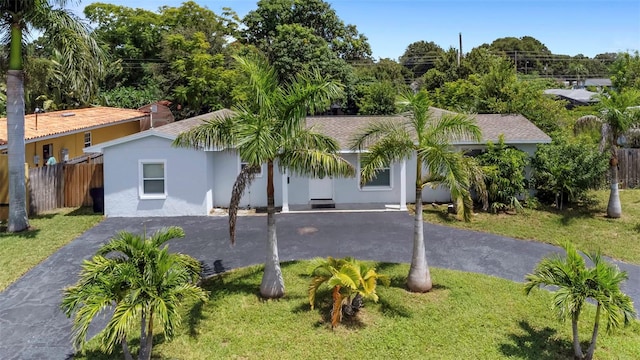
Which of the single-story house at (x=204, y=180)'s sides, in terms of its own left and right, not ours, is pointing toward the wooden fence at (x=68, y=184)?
right

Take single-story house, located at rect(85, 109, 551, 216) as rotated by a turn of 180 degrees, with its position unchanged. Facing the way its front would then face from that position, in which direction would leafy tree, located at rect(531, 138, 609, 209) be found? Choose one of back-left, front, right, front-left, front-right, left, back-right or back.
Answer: right

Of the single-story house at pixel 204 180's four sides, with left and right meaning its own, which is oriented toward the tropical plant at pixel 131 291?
front

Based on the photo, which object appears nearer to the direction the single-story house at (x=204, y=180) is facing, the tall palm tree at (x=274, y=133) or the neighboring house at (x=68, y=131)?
the tall palm tree

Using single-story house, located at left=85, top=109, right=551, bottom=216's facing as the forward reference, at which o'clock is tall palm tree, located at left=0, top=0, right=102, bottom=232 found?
The tall palm tree is roughly at 2 o'clock from the single-story house.

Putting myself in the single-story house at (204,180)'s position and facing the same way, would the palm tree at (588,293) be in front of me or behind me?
in front

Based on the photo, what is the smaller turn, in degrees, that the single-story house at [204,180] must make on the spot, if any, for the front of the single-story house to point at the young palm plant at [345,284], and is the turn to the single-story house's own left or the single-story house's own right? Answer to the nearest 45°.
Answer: approximately 45° to the single-story house's own left

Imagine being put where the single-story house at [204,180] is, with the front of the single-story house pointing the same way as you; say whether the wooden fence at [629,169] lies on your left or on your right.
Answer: on your left

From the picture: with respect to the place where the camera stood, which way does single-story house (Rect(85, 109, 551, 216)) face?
facing the viewer

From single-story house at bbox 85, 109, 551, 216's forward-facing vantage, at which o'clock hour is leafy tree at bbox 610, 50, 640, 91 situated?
The leafy tree is roughly at 8 o'clock from the single-story house.

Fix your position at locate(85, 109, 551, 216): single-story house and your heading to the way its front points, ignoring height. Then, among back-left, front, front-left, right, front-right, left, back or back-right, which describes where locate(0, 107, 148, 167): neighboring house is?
back-right

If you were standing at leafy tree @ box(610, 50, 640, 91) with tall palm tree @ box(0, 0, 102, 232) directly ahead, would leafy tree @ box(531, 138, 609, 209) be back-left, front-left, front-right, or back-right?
front-left

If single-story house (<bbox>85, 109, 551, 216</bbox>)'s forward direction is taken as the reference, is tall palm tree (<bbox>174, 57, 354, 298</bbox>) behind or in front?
in front
